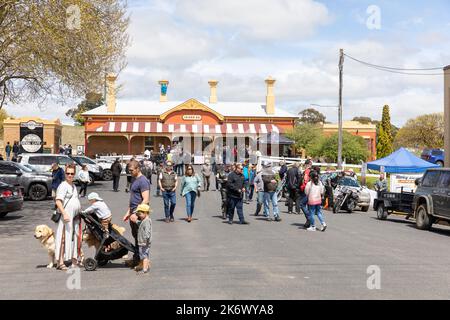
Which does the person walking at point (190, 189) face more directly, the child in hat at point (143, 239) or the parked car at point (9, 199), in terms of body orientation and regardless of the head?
the child in hat

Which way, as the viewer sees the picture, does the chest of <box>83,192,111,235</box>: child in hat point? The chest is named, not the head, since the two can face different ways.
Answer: to the viewer's left

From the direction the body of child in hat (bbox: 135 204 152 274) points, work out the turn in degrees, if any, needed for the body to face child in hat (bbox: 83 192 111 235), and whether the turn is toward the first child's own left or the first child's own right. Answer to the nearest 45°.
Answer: approximately 45° to the first child's own right

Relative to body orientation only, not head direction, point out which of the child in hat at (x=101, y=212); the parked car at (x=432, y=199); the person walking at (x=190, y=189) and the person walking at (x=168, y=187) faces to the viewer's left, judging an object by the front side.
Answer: the child in hat

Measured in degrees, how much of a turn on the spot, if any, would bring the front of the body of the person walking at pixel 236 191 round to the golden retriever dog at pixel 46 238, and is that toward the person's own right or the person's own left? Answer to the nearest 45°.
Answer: approximately 90° to the person's own right

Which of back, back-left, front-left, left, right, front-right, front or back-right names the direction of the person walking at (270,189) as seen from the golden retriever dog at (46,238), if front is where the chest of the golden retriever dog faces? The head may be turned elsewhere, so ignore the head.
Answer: back

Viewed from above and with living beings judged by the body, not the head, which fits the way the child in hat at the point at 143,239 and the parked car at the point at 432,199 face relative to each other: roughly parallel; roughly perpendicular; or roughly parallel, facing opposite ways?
roughly perpendicular
